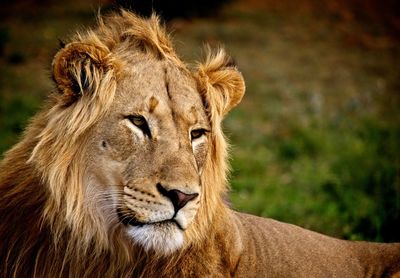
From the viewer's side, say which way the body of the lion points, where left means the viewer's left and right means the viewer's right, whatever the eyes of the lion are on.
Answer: facing the viewer and to the left of the viewer
